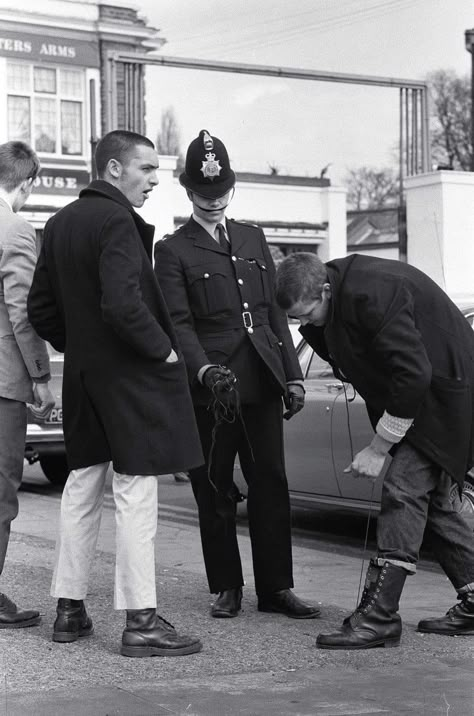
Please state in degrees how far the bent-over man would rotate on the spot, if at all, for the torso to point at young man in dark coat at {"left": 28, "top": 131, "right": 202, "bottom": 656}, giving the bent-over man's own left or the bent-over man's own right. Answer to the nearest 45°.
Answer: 0° — they already face them

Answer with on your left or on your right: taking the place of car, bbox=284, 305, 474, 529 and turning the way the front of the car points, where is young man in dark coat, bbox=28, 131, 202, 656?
on your left

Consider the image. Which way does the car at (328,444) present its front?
to the viewer's left

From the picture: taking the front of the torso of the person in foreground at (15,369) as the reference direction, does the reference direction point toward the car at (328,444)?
yes

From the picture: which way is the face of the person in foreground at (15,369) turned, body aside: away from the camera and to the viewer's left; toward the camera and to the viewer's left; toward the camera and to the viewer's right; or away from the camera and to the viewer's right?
away from the camera and to the viewer's right

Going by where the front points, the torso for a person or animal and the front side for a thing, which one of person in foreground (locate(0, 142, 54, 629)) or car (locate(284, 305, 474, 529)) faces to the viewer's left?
the car

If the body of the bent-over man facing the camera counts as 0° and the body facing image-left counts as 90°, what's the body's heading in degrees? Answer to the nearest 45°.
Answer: approximately 90°

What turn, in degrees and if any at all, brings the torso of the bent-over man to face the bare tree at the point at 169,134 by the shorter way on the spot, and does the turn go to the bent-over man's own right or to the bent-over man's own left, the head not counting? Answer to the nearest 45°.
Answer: approximately 90° to the bent-over man's own right

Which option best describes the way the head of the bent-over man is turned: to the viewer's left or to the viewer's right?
to the viewer's left

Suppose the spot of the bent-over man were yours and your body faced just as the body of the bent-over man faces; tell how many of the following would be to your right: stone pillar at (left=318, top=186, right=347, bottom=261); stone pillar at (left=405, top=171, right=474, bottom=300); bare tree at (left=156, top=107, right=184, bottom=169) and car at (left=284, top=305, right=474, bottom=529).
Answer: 4

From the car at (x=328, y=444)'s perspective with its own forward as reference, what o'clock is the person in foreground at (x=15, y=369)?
The person in foreground is roughly at 10 o'clock from the car.

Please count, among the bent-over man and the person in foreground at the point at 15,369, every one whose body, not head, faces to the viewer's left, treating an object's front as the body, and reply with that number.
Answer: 1

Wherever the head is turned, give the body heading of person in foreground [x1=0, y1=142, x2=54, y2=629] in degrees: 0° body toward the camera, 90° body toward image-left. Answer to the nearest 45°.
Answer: approximately 225°

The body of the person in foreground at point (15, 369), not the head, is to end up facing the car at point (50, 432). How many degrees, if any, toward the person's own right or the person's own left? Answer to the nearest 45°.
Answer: approximately 45° to the person's own left
